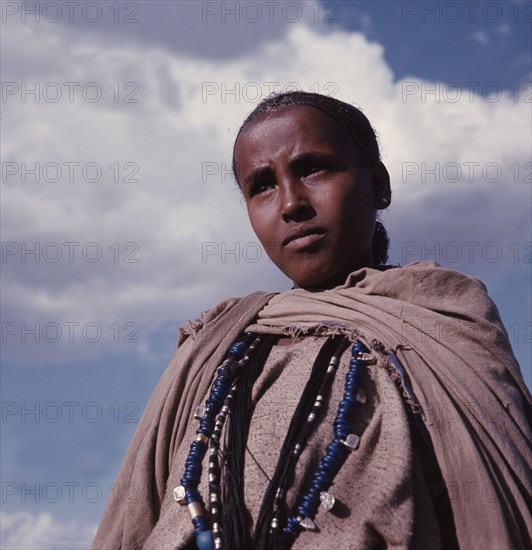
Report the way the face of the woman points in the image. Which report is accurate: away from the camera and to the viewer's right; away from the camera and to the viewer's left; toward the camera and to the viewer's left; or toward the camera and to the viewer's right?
toward the camera and to the viewer's left

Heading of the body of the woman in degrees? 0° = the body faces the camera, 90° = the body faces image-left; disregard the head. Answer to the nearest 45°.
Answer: approximately 45°
